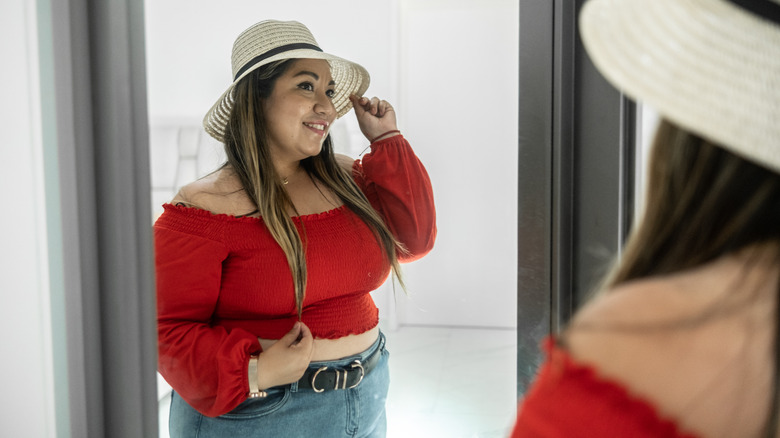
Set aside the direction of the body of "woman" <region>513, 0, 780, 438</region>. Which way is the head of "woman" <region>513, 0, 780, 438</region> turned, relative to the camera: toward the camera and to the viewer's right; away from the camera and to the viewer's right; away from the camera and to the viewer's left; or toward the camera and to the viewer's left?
away from the camera and to the viewer's left

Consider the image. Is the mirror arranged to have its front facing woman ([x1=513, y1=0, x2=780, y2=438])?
yes

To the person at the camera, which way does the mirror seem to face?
facing the viewer
